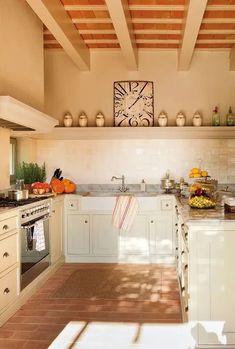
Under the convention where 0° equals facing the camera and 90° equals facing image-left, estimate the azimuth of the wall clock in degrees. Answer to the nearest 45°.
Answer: approximately 0°

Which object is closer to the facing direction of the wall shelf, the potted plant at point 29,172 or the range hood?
the range hood

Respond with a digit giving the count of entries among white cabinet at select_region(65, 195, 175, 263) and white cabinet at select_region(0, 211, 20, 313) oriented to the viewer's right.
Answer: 1

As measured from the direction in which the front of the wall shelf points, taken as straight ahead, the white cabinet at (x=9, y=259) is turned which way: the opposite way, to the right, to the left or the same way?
to the left

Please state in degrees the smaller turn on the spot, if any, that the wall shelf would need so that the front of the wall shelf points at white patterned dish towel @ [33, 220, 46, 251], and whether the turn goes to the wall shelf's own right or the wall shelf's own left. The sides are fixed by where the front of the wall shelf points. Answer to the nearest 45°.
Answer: approximately 45° to the wall shelf's own right

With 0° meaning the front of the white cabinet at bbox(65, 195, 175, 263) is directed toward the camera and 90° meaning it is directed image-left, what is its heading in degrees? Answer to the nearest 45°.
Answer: approximately 0°

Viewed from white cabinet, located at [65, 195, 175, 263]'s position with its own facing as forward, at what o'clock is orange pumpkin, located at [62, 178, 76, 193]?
The orange pumpkin is roughly at 4 o'clock from the white cabinet.

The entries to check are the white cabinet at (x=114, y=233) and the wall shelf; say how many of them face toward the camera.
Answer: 2

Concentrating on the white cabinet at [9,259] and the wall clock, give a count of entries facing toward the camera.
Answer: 1

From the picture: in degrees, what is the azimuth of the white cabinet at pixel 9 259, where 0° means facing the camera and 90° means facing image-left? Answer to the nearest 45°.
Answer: approximately 270°

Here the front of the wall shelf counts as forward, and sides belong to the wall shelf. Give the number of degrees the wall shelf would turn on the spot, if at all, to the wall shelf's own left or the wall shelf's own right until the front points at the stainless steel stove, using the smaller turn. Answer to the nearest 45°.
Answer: approximately 45° to the wall shelf's own right
